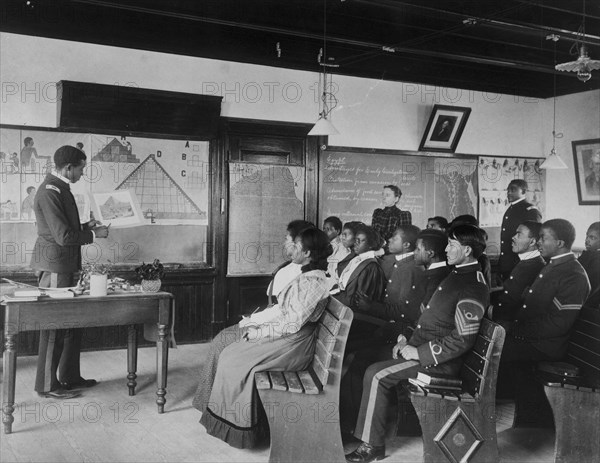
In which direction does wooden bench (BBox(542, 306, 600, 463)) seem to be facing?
to the viewer's left

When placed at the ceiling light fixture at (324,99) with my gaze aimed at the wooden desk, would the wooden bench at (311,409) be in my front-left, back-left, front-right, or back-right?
front-left

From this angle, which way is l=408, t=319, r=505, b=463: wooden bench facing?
to the viewer's left

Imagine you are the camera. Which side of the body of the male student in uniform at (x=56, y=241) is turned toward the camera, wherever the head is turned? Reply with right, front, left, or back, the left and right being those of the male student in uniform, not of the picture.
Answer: right

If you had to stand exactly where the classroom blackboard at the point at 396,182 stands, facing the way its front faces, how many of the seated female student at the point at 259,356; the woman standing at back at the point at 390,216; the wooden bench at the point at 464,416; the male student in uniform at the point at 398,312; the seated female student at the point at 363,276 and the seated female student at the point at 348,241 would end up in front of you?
6

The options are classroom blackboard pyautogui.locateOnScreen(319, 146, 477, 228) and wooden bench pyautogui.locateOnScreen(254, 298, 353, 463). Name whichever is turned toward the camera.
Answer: the classroom blackboard

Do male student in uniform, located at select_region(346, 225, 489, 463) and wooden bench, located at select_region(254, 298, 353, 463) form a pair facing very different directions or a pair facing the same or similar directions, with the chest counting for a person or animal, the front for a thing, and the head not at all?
same or similar directions

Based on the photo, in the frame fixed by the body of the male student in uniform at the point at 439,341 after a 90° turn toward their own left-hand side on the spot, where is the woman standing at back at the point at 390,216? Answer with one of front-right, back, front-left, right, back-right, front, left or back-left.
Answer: back

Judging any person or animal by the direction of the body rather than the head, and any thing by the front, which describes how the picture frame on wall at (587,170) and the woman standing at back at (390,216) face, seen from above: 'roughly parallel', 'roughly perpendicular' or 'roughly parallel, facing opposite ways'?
roughly parallel

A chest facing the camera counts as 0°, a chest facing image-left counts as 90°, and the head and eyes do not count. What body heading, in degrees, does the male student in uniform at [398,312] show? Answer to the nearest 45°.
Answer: approximately 90°

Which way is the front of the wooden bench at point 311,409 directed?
to the viewer's left

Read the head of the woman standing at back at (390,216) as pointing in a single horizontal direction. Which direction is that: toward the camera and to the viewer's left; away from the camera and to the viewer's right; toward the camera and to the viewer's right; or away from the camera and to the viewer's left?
toward the camera and to the viewer's left

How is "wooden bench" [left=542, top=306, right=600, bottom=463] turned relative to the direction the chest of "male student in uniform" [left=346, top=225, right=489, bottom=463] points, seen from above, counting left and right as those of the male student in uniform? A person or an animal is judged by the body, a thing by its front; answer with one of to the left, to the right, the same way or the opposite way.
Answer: the same way

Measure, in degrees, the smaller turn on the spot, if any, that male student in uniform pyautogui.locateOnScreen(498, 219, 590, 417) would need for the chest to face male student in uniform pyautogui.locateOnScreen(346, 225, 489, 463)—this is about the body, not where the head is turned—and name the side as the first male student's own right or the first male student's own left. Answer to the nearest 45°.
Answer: approximately 45° to the first male student's own left

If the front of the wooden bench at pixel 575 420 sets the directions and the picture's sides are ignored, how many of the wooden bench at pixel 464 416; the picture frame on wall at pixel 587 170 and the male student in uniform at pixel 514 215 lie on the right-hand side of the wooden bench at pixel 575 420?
2
